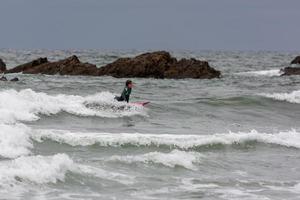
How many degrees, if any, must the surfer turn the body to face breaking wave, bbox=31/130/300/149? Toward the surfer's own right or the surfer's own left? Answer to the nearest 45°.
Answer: approximately 90° to the surfer's own right

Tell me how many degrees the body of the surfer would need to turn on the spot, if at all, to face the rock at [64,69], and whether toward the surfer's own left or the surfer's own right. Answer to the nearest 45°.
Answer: approximately 90° to the surfer's own left

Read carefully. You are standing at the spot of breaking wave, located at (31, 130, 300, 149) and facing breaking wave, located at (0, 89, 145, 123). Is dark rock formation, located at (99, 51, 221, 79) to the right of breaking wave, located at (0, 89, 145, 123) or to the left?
right

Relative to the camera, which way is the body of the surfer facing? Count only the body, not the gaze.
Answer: to the viewer's right

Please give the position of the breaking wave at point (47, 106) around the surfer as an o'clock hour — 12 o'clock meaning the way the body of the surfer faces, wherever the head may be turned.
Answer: The breaking wave is roughly at 6 o'clock from the surfer.

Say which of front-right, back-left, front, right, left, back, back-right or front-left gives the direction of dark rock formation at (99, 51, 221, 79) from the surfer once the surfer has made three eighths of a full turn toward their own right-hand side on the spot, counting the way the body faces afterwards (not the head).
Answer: back-right
